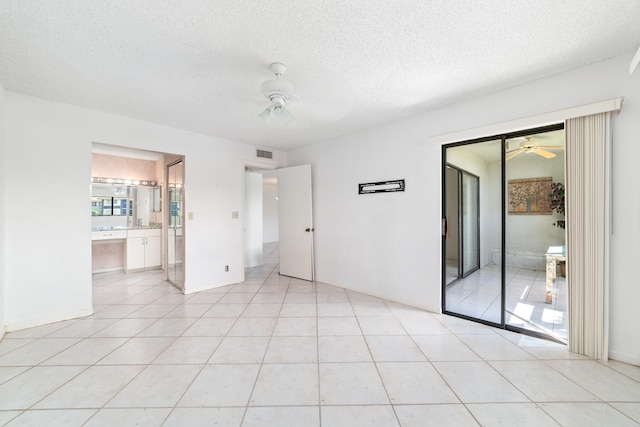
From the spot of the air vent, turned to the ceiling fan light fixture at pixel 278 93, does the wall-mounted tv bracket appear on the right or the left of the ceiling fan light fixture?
left

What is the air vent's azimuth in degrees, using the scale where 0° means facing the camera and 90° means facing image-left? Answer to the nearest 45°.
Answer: approximately 315°

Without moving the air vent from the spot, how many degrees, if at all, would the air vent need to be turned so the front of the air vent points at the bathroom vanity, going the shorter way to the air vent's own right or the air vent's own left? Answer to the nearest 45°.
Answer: approximately 135° to the air vent's own right

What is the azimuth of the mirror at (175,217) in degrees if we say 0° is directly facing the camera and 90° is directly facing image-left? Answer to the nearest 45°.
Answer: approximately 45°

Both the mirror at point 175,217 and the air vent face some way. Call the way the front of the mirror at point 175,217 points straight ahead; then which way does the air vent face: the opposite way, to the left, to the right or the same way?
to the left

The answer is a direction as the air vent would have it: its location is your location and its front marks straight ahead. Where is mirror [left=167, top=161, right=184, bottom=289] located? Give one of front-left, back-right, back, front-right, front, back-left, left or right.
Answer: back-right

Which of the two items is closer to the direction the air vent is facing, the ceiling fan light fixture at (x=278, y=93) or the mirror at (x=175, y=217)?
the ceiling fan light fixture
